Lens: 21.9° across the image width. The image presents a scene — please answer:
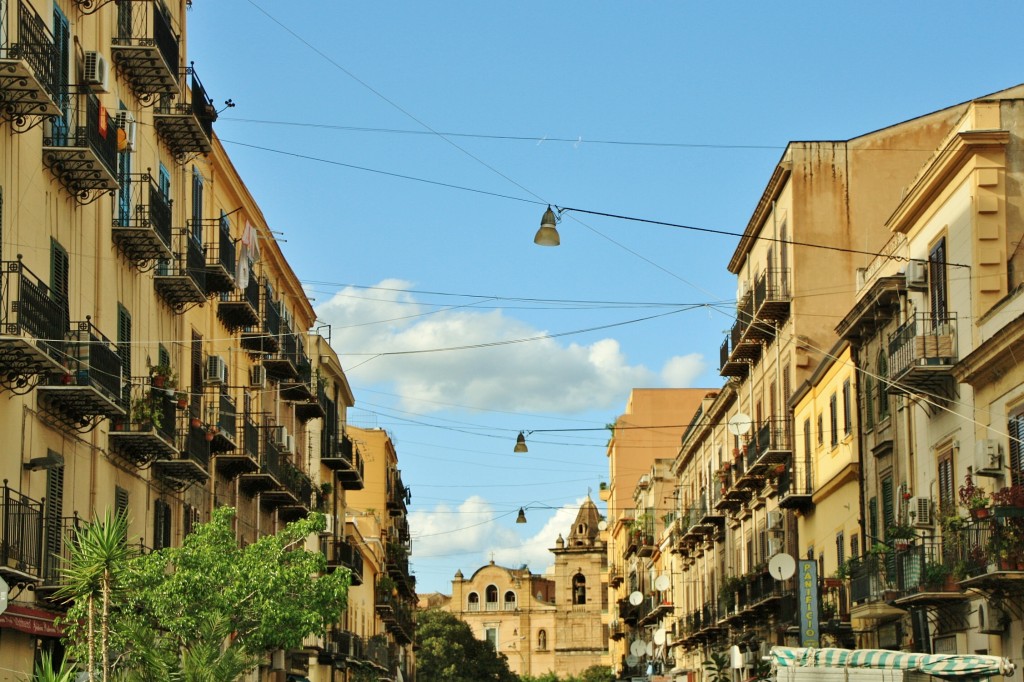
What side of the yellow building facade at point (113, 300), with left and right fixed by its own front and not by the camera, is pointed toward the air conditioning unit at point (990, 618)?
front

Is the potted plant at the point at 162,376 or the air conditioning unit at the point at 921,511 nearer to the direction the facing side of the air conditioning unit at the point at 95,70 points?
the air conditioning unit

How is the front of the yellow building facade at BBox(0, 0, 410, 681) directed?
to the viewer's right

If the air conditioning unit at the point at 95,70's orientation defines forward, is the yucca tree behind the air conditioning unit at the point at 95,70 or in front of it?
in front

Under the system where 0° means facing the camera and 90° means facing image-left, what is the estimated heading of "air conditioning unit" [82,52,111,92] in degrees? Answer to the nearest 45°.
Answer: approximately 315°

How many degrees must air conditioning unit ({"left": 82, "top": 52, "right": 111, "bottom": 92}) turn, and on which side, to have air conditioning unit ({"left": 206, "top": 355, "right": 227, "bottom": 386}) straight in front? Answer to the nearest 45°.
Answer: approximately 135° to its left

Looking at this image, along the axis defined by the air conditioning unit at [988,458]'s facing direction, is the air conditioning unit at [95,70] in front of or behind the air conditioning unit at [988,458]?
in front

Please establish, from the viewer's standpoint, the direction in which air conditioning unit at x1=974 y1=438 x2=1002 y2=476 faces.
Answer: facing the viewer and to the left of the viewer

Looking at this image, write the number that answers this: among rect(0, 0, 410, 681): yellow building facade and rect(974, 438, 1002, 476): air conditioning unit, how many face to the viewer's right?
1

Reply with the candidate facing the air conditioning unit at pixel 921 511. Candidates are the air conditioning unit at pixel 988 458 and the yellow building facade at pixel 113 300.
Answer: the yellow building facade

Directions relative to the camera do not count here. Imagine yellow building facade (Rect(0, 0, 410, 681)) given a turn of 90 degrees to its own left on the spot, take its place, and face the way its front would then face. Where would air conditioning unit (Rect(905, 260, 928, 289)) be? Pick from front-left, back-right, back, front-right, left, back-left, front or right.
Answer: right

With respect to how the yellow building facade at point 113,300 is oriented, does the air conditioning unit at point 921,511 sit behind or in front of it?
in front
